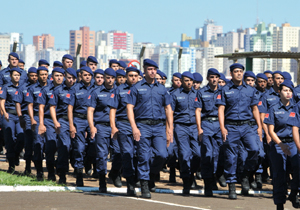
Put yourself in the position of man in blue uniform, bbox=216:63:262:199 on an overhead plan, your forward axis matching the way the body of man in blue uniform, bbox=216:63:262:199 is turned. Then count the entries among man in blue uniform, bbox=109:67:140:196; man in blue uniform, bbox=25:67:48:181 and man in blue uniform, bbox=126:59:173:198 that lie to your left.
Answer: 0

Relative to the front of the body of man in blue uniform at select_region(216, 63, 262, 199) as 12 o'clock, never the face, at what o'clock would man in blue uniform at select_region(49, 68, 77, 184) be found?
man in blue uniform at select_region(49, 68, 77, 184) is roughly at 3 o'clock from man in blue uniform at select_region(216, 63, 262, 199).

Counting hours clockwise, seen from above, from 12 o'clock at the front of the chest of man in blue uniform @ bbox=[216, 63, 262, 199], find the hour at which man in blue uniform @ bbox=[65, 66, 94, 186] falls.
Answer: man in blue uniform @ bbox=[65, 66, 94, 186] is roughly at 3 o'clock from man in blue uniform @ bbox=[216, 63, 262, 199].

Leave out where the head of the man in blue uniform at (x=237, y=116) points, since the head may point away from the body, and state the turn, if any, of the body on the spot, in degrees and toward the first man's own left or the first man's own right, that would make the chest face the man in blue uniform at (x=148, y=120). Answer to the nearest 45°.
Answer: approximately 45° to the first man's own right

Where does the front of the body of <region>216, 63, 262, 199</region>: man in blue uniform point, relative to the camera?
toward the camera

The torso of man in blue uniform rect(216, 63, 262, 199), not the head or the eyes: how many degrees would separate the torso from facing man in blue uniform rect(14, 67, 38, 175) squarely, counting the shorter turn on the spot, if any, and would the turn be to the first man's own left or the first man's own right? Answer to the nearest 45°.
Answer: approximately 90° to the first man's own right

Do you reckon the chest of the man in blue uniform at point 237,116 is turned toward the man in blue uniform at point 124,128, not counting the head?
no

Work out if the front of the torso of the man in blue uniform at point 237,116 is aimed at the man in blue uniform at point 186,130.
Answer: no

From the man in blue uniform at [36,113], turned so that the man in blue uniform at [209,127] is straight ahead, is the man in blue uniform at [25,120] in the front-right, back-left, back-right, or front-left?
back-left

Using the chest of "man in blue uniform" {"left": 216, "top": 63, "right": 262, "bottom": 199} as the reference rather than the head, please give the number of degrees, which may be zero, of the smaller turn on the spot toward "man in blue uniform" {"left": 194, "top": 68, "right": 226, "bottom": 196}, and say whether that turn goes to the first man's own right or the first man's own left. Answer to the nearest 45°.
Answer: approximately 135° to the first man's own right

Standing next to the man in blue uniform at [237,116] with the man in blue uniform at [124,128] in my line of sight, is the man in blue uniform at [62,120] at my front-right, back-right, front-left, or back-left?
front-right

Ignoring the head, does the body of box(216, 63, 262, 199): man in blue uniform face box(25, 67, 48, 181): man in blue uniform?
no
